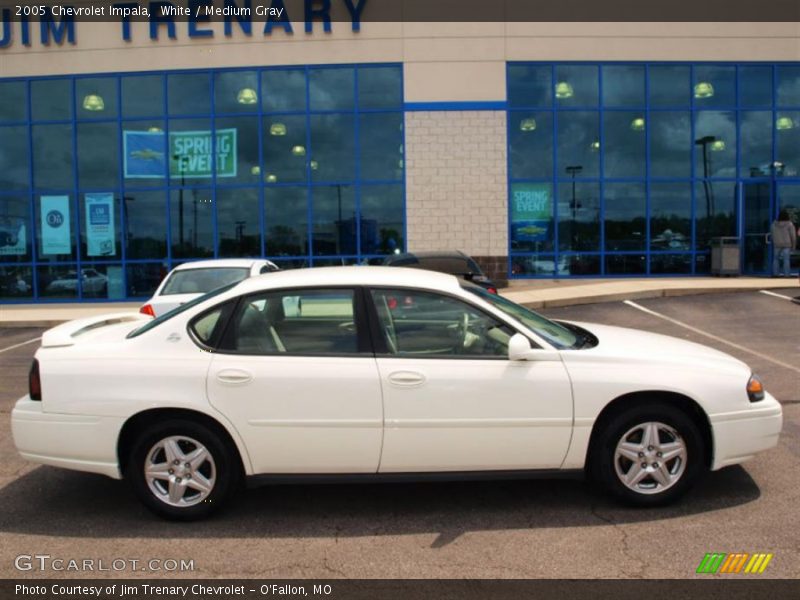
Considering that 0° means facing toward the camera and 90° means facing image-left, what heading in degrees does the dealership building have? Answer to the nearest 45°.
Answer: approximately 0°

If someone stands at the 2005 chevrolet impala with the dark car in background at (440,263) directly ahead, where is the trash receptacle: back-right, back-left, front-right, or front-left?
front-right

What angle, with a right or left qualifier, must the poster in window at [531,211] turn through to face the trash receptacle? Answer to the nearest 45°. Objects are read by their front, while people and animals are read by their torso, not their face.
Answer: approximately 90° to its left

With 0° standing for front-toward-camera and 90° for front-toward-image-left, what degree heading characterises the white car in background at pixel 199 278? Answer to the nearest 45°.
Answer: approximately 225°

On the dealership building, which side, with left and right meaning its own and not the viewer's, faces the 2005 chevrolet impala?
front

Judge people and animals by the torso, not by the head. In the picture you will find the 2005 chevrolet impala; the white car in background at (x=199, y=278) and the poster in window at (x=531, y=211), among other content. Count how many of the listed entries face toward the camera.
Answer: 1

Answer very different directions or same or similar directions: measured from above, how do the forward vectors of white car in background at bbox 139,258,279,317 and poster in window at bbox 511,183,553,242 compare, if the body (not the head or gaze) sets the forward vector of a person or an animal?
very different directions

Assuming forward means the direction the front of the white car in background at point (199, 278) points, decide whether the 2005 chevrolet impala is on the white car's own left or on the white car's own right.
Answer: on the white car's own right

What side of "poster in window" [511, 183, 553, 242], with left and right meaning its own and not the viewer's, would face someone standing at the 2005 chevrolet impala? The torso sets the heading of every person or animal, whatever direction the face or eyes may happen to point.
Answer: front

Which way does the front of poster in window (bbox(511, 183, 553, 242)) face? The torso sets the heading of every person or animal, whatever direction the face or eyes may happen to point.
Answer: toward the camera

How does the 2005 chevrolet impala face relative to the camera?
to the viewer's right

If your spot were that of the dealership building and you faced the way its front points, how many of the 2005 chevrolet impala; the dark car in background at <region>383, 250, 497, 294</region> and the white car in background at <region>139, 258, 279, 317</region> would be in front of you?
3

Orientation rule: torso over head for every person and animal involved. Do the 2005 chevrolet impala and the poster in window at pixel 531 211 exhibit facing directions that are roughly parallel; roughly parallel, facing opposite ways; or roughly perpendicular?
roughly perpendicular
